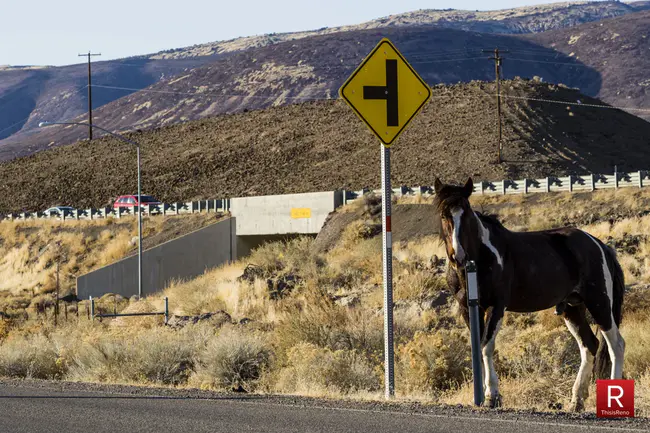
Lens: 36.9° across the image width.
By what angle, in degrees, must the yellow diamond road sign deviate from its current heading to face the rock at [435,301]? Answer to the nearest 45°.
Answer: approximately 180°

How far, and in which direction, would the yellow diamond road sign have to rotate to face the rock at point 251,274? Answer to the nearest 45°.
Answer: approximately 180°

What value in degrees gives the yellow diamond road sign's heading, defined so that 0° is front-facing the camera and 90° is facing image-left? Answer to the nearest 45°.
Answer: approximately 0°

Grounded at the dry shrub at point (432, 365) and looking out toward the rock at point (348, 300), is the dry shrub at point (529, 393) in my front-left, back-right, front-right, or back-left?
back-right

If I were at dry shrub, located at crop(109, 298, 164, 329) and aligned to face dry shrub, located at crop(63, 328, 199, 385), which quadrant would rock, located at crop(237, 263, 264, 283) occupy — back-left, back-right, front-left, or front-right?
back-left

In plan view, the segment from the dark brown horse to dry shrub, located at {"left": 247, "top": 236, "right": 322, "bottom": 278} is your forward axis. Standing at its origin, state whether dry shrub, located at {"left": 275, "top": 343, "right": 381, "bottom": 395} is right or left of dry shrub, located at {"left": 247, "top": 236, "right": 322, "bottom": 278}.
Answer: left

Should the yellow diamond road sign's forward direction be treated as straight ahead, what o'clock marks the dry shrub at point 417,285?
The dry shrub is roughly at 6 o'clock from the yellow diamond road sign.

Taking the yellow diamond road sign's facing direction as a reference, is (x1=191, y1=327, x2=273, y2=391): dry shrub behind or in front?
behind

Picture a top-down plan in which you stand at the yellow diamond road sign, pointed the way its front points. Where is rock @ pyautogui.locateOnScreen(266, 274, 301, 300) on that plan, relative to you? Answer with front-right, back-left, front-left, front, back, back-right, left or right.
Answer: back

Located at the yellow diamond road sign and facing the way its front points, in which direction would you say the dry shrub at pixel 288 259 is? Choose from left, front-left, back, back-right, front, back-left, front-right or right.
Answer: back
